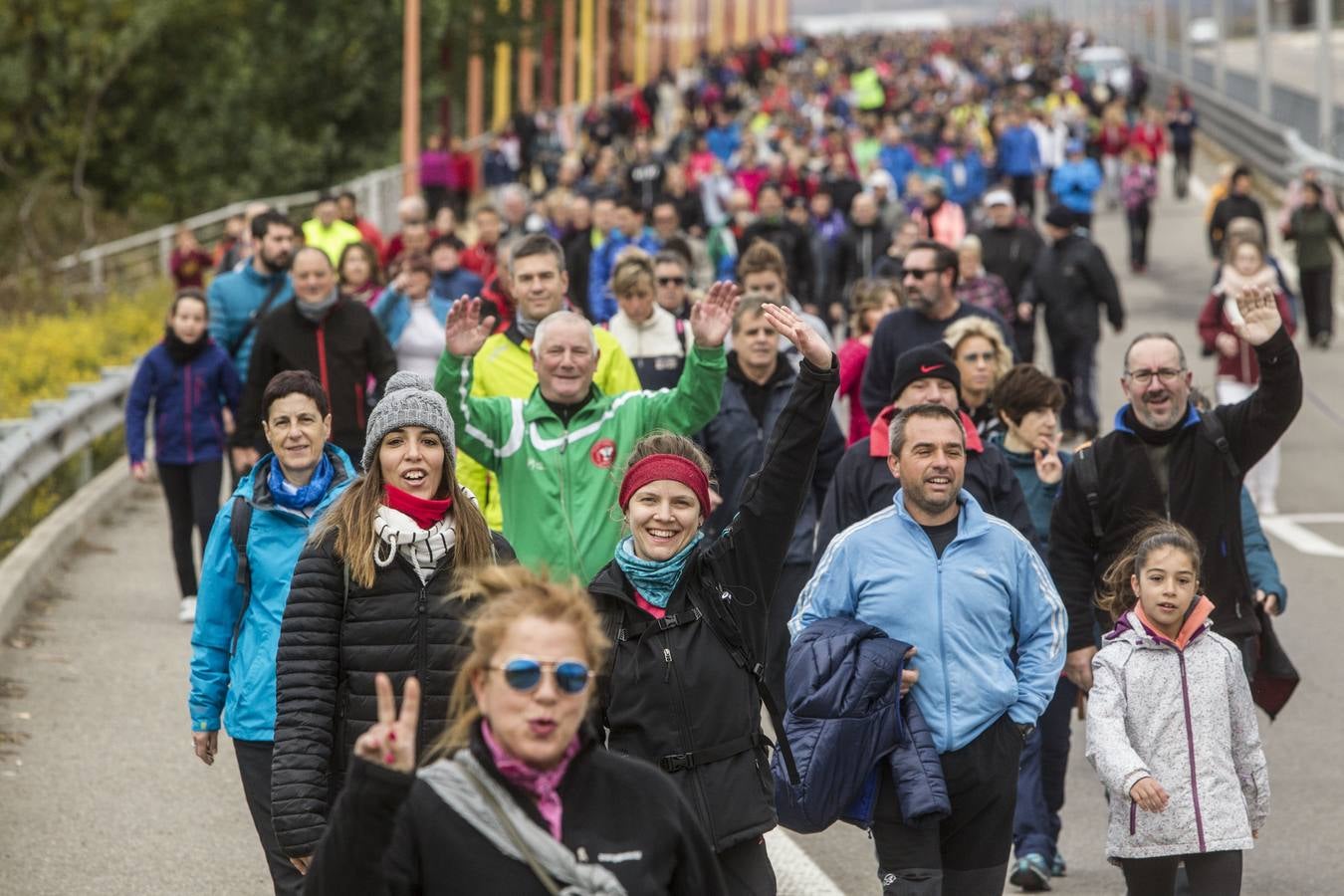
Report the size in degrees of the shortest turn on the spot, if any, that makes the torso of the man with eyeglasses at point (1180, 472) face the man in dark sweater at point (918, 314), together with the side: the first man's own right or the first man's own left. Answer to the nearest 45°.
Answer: approximately 180°

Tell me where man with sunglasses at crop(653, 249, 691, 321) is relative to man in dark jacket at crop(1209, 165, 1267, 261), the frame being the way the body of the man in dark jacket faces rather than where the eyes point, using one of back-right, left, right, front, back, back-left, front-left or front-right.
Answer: front

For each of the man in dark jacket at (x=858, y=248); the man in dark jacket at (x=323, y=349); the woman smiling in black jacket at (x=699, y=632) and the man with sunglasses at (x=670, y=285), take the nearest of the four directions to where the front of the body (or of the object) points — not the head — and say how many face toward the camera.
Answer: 4

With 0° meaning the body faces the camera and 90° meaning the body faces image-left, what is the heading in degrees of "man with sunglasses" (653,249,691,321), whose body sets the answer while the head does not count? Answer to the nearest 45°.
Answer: approximately 0°

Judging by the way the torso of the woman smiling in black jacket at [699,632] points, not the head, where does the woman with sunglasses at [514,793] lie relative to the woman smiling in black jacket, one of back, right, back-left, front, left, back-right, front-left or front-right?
front

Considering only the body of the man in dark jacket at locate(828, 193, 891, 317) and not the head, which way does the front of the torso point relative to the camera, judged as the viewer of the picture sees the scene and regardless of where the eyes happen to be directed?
toward the camera

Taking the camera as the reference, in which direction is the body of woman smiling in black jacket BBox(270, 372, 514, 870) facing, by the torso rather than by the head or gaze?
toward the camera

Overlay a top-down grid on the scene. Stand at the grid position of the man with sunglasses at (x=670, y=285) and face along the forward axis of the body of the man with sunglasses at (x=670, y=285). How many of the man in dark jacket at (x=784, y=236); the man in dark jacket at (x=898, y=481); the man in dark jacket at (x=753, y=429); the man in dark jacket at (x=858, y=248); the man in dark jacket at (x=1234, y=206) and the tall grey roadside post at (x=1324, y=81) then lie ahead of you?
2

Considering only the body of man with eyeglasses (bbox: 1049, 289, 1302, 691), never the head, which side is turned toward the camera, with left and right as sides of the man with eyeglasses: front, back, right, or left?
front

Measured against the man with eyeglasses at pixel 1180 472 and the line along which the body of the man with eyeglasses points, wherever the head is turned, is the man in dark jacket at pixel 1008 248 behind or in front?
behind

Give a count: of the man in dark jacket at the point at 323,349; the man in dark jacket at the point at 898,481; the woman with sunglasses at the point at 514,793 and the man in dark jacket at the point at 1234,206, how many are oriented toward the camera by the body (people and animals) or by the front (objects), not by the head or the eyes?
4

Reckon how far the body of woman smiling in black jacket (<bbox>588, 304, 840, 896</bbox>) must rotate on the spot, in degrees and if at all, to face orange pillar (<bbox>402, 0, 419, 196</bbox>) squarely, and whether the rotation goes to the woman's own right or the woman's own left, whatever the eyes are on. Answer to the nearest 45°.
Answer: approximately 180°
